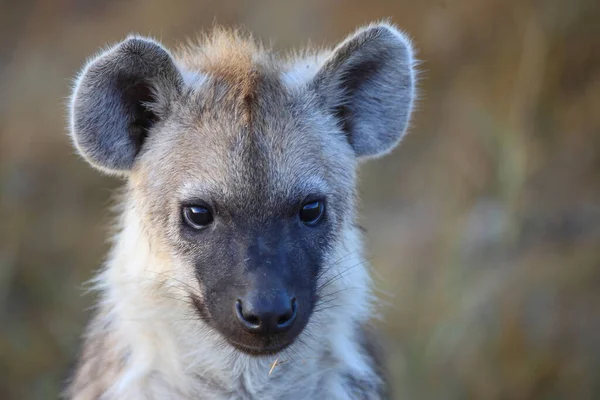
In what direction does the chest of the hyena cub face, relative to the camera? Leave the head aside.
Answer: toward the camera
